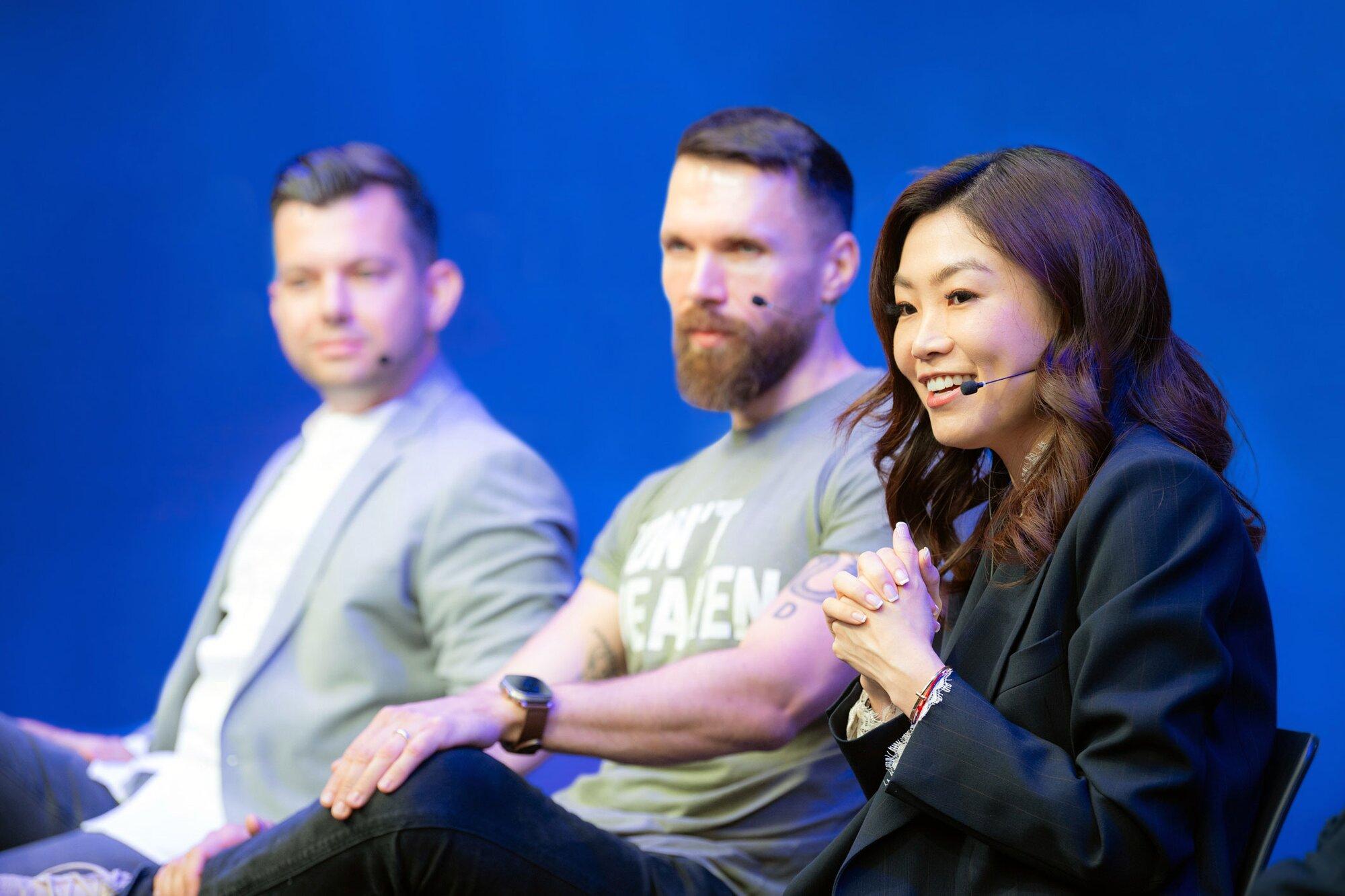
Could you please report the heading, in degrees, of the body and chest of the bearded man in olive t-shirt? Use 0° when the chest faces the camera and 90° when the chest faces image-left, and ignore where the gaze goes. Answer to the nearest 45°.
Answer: approximately 45°

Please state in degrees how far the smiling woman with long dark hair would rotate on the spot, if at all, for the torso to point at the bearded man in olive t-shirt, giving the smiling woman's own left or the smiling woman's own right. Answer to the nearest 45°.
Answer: approximately 90° to the smiling woman's own right

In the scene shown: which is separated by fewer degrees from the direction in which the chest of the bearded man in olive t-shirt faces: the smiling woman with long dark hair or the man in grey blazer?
the smiling woman with long dark hair

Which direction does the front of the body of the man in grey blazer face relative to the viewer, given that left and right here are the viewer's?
facing the viewer and to the left of the viewer

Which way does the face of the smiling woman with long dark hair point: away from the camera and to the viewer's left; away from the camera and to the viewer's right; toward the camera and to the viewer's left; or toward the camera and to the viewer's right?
toward the camera and to the viewer's left

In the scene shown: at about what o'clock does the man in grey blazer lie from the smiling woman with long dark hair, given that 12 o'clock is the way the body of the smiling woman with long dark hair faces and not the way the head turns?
The man in grey blazer is roughly at 3 o'clock from the smiling woman with long dark hair.

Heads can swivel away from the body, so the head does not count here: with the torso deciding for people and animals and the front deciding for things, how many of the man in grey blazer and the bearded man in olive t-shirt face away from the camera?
0

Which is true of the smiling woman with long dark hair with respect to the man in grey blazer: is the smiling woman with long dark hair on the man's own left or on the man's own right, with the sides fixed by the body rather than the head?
on the man's own left
